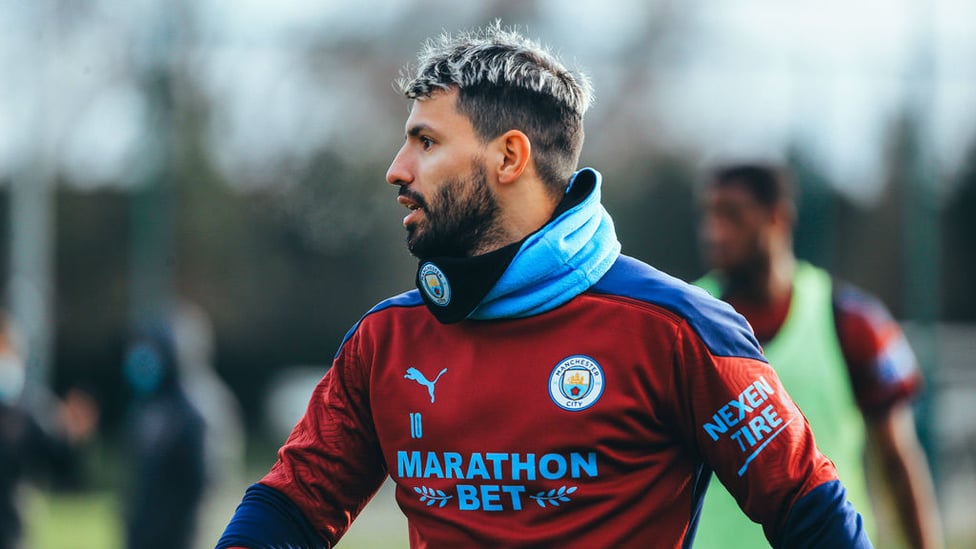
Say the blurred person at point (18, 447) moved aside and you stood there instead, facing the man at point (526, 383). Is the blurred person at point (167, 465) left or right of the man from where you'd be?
left

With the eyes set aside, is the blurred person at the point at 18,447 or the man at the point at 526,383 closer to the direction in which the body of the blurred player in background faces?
the man

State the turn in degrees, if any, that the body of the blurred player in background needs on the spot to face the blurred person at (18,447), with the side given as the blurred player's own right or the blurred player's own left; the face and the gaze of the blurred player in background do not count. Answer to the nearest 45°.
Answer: approximately 90° to the blurred player's own right

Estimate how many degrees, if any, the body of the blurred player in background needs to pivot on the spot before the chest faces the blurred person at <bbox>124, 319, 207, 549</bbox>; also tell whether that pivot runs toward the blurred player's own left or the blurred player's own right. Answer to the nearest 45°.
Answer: approximately 90° to the blurred player's own right

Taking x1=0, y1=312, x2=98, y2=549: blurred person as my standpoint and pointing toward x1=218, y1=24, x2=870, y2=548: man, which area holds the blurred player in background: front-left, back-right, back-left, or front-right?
front-left

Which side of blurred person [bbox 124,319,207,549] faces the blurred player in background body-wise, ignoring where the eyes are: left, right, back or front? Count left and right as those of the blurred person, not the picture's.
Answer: left

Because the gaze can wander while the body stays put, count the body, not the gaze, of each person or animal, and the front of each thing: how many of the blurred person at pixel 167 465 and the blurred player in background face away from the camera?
0

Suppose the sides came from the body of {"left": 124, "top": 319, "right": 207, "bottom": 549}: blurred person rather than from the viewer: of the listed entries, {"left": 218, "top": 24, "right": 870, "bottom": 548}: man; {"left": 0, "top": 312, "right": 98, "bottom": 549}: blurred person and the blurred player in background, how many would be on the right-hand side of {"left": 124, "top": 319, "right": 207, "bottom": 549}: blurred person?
1

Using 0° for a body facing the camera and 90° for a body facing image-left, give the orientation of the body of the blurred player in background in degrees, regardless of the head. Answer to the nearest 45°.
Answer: approximately 45°

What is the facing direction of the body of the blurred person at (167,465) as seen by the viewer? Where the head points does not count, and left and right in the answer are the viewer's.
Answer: facing the viewer and to the left of the viewer

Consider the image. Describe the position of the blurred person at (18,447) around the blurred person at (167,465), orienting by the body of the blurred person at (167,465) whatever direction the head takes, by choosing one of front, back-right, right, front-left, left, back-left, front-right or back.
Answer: right

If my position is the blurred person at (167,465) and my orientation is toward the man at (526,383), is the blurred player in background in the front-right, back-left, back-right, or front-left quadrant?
front-left

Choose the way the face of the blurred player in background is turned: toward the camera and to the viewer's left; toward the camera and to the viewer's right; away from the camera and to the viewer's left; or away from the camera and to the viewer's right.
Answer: toward the camera and to the viewer's left

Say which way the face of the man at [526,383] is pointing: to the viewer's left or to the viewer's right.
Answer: to the viewer's left

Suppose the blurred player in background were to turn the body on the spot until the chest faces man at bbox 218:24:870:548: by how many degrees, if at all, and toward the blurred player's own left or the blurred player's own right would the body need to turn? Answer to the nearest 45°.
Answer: approximately 45° to the blurred player's own left
